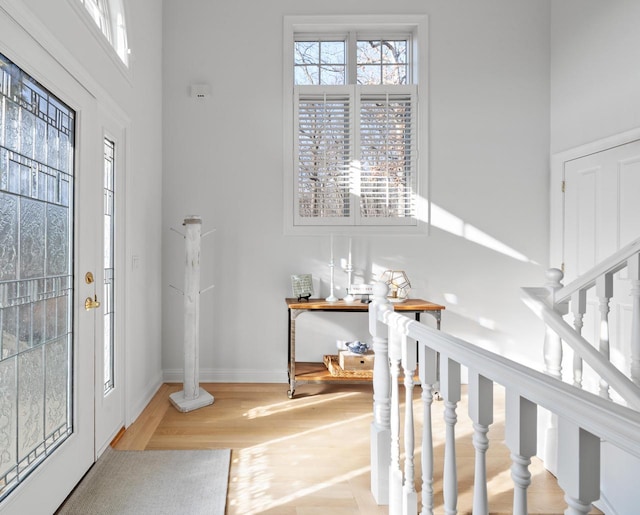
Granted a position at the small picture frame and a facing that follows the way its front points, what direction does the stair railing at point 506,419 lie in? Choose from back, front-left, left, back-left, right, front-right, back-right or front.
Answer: front

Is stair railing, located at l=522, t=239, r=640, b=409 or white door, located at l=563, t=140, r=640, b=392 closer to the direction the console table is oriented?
the stair railing

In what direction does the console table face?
toward the camera

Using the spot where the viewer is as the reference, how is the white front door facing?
facing the viewer and to the right of the viewer

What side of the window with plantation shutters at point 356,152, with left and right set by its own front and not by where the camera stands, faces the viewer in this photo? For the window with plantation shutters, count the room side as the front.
front

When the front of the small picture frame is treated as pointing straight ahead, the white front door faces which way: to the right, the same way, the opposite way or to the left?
to the left
